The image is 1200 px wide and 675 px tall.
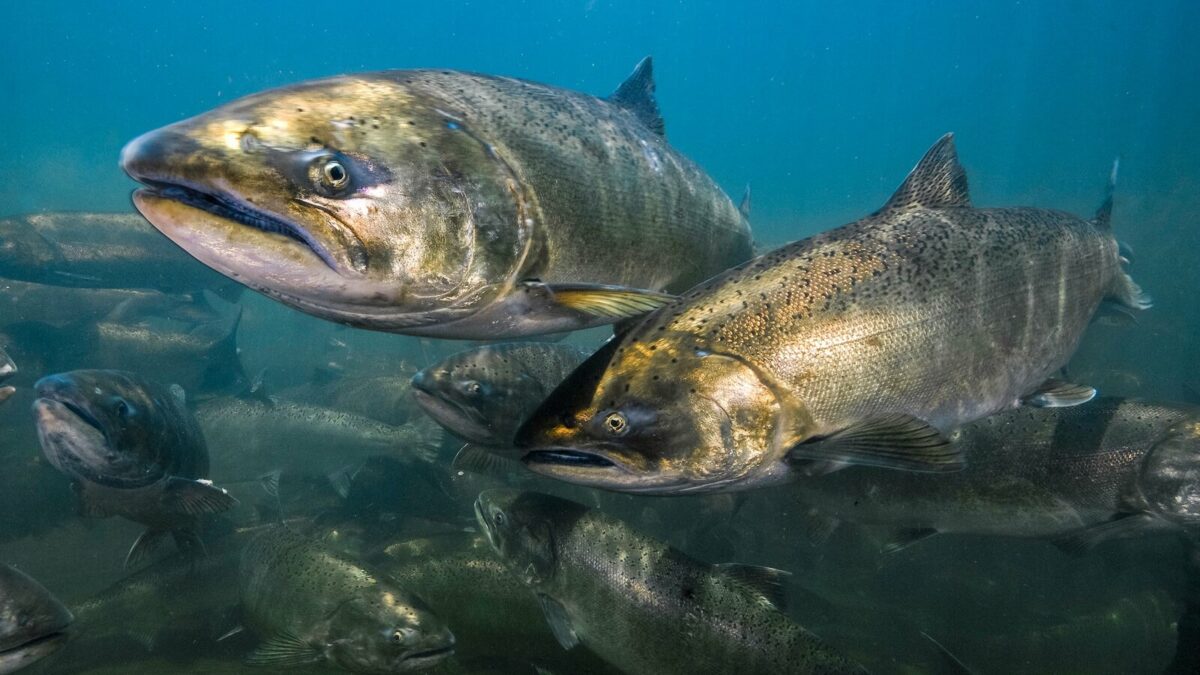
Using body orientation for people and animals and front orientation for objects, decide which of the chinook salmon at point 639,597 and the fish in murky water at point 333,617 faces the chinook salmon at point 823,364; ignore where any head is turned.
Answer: the fish in murky water

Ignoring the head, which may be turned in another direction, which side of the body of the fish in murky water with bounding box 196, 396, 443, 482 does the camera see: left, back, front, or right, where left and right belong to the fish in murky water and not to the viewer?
left

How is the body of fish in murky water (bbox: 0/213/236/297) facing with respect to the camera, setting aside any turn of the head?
to the viewer's left

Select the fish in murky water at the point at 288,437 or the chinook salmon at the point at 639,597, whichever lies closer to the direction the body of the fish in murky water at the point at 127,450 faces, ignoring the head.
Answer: the chinook salmon

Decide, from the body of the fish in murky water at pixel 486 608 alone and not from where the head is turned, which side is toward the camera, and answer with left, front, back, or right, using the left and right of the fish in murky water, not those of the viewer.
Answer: left

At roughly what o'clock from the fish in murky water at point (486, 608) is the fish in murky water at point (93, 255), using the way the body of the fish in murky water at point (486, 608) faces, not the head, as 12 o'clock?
the fish in murky water at point (93, 255) is roughly at 2 o'clock from the fish in murky water at point (486, 608).

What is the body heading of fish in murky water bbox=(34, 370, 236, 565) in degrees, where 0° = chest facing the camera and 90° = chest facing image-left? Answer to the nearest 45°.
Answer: approximately 45°

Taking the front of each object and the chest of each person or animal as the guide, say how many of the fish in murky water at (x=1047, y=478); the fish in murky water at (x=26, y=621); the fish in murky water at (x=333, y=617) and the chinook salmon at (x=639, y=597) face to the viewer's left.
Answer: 1
